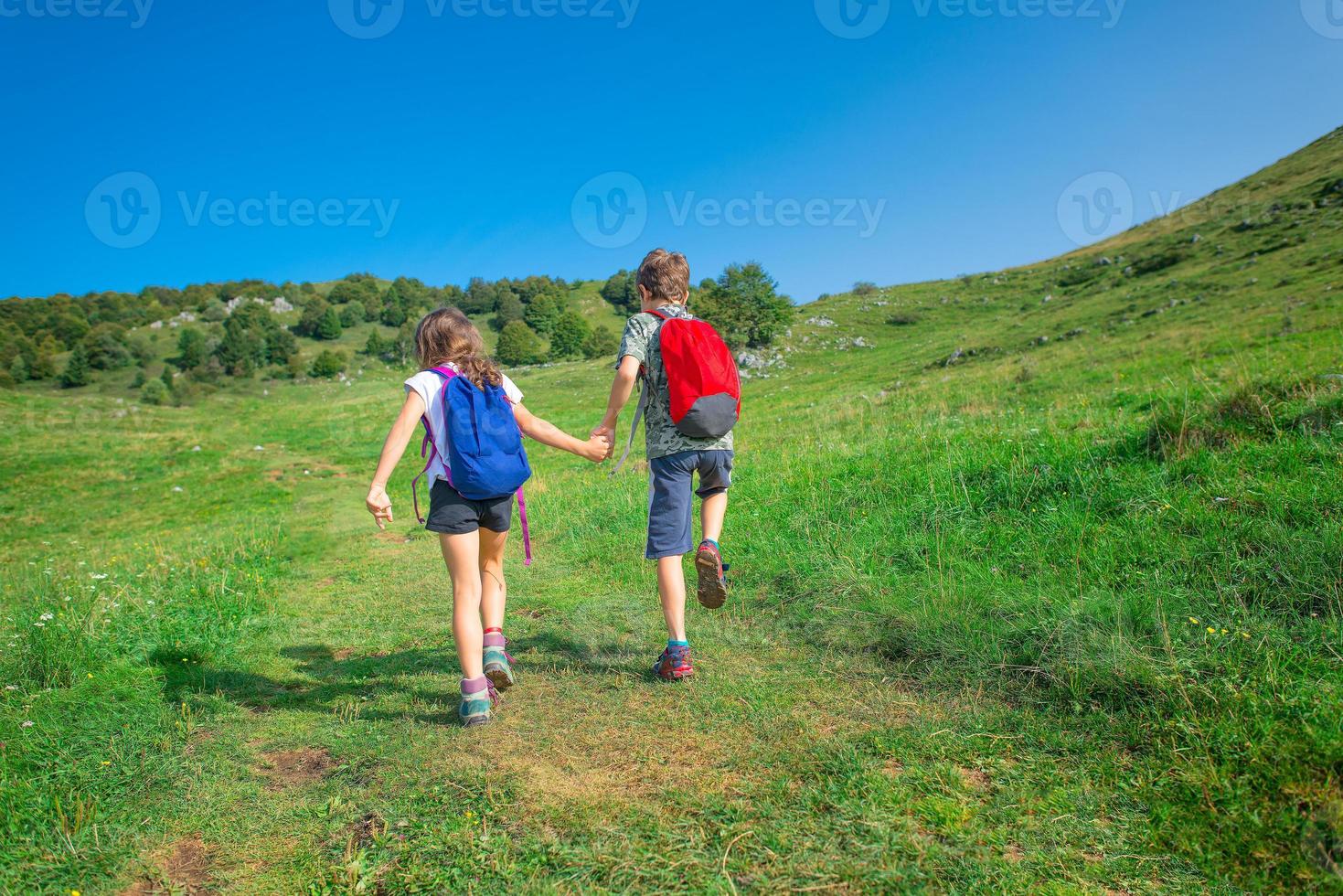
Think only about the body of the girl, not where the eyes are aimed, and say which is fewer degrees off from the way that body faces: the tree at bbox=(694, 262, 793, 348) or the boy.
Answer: the tree

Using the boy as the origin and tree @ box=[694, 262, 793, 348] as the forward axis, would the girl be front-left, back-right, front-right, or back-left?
back-left

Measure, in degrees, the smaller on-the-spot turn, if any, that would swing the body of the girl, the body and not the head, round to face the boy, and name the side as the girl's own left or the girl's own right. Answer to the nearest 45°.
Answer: approximately 90° to the girl's own right

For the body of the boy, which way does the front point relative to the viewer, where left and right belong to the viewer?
facing away from the viewer and to the left of the viewer

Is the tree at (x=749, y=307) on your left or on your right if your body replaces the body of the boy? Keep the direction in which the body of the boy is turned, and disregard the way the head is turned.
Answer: on your right

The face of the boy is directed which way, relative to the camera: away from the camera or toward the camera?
away from the camera

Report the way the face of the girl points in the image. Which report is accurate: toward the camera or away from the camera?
away from the camera

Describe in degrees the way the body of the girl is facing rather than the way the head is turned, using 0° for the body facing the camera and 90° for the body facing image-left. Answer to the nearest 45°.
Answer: approximately 180°

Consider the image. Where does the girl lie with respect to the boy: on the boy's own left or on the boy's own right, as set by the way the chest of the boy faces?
on the boy's own left
